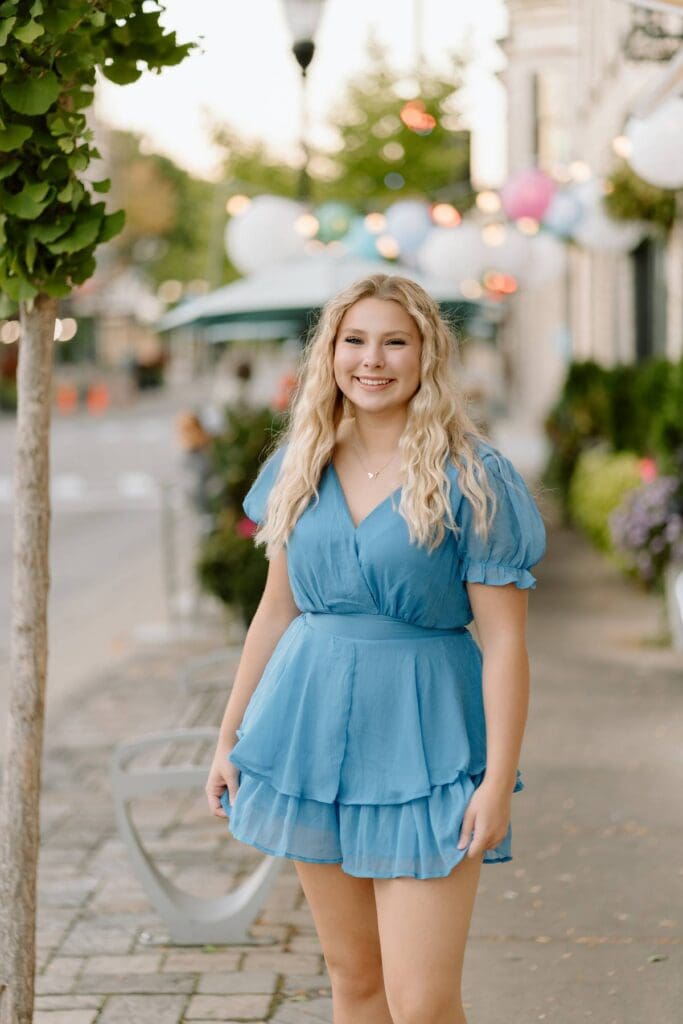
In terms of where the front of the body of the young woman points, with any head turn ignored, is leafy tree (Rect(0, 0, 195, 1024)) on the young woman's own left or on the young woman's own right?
on the young woman's own right

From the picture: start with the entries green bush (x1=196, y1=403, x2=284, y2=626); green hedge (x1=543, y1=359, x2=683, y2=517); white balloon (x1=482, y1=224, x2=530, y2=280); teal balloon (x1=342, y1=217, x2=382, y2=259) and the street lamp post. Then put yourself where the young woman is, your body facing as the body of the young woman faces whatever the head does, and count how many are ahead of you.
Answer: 0

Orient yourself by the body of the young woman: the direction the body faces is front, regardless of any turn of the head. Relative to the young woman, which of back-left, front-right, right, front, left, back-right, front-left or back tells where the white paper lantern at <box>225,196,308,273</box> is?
back-right

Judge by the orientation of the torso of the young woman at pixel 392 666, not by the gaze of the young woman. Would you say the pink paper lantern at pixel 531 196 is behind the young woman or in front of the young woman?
behind

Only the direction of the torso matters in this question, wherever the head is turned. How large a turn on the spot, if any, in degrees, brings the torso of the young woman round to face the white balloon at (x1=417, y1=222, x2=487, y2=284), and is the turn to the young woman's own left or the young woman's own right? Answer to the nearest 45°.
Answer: approximately 135° to the young woman's own right

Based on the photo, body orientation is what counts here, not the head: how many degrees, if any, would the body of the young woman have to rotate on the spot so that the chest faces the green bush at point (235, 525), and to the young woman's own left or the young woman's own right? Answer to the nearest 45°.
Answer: approximately 135° to the young woman's own right

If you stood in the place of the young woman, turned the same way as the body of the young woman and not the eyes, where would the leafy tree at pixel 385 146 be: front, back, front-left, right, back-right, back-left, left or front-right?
back-right

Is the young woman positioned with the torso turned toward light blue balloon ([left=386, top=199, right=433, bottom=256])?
no

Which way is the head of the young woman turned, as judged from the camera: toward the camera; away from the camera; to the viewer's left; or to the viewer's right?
toward the camera

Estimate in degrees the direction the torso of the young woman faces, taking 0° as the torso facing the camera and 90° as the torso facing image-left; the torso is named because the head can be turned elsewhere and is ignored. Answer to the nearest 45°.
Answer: approximately 45°

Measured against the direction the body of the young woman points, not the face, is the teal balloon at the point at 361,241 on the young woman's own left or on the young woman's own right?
on the young woman's own right

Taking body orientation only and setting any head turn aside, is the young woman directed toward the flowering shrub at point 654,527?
no
